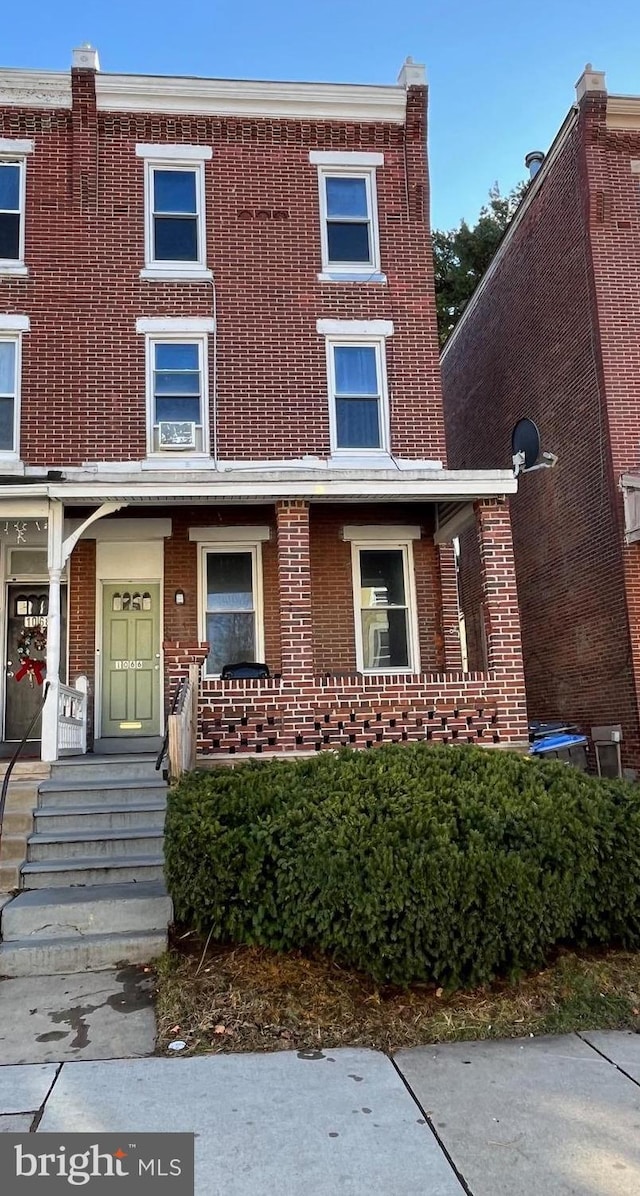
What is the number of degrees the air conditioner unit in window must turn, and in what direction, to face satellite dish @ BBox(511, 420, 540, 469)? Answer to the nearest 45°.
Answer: approximately 90° to its left

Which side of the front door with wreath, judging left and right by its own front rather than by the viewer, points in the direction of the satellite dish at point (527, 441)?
left

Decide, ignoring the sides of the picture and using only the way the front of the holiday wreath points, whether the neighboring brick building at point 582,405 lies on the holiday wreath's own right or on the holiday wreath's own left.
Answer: on the holiday wreath's own left

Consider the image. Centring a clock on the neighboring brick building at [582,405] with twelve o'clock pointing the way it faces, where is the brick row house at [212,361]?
The brick row house is roughly at 2 o'clock from the neighboring brick building.

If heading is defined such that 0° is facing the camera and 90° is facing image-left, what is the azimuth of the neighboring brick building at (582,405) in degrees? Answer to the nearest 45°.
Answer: approximately 0°

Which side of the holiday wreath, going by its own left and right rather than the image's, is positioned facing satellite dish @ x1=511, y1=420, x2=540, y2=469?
left
